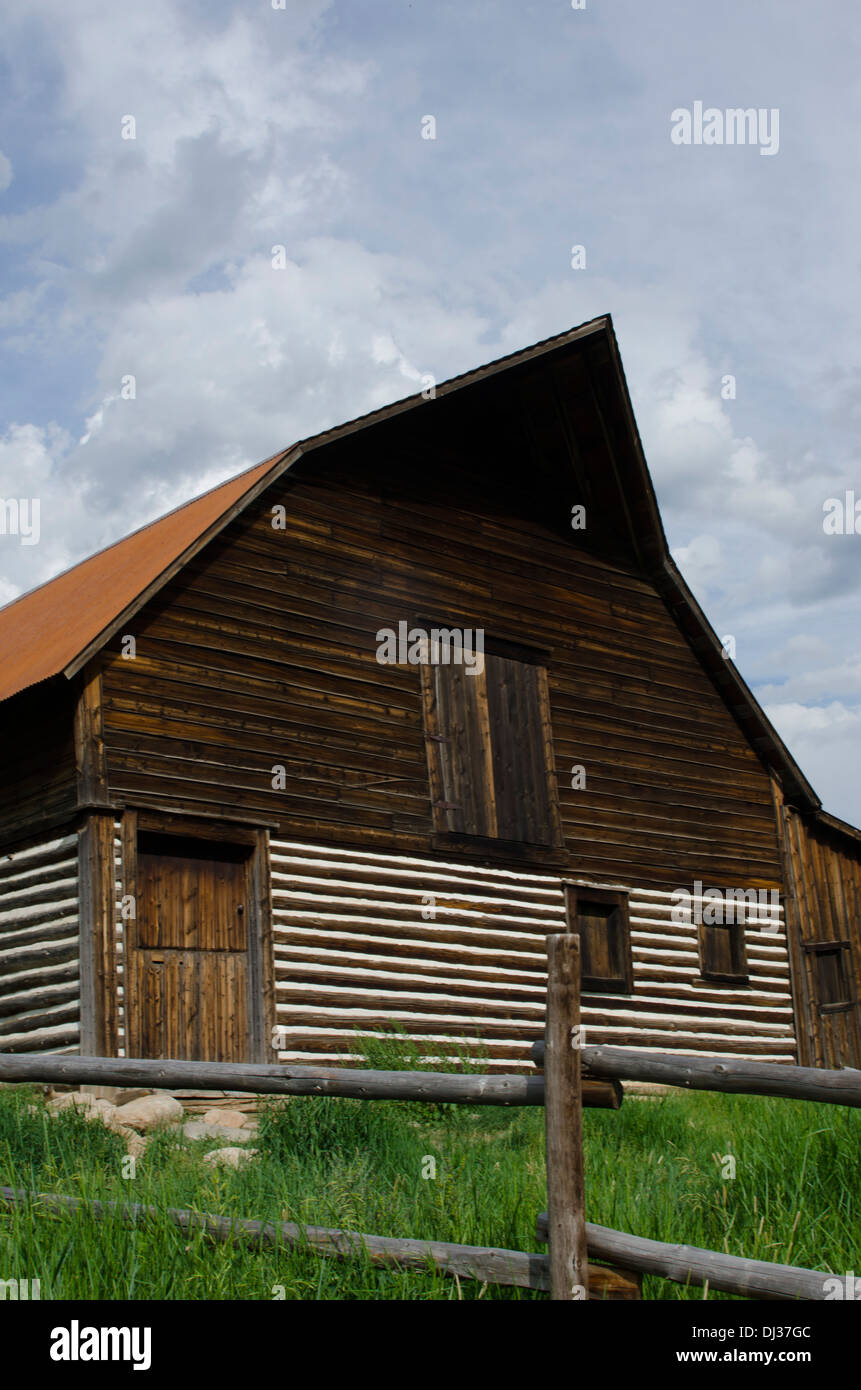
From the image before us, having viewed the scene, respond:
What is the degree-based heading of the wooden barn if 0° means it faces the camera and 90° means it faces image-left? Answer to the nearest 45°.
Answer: approximately 315°

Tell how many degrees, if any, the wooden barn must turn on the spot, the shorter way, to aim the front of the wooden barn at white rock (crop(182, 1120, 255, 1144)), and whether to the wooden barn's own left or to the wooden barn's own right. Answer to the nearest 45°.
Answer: approximately 45° to the wooden barn's own right

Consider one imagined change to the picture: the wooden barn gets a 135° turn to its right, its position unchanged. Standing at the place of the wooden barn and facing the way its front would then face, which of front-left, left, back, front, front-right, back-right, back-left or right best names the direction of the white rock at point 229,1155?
left
